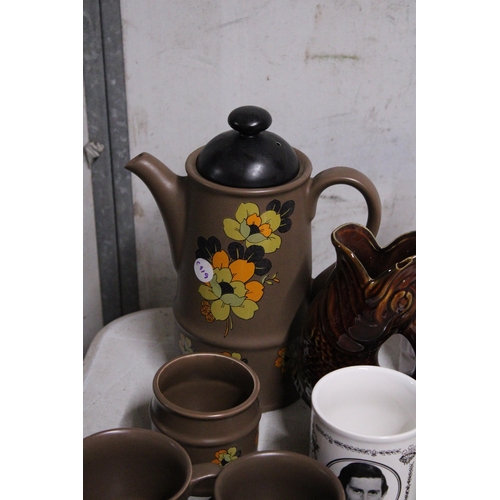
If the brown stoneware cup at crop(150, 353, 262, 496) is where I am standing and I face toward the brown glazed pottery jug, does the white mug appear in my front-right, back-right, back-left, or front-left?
front-right

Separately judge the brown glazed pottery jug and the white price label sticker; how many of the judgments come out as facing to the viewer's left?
1

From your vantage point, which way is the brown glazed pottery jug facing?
to the viewer's left

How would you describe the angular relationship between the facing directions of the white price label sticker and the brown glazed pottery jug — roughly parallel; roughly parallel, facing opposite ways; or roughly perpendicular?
roughly perpendicular

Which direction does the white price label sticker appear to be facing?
toward the camera

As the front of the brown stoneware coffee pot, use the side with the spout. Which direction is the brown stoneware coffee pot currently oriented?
to the viewer's left
